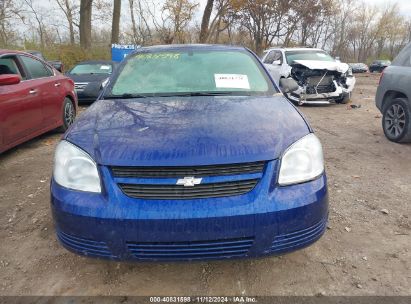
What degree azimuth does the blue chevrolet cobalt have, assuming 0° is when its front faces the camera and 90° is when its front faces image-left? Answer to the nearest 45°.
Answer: approximately 0°

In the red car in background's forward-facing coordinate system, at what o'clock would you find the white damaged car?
The white damaged car is roughly at 7 o'clock from the red car in background.

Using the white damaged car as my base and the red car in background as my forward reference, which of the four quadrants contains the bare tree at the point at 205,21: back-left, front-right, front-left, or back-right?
back-right

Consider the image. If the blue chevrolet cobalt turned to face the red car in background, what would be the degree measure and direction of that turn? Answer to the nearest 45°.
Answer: approximately 135° to its right

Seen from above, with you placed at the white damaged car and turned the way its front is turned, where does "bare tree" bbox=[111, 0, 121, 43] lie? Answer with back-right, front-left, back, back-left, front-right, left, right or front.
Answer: back

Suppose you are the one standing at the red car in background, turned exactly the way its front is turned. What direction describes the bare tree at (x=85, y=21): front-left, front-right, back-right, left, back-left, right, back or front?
back-right

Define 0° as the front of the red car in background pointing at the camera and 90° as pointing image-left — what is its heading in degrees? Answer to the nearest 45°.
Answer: approximately 45°

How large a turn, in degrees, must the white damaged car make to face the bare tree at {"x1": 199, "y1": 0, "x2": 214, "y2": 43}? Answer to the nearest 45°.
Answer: approximately 180°

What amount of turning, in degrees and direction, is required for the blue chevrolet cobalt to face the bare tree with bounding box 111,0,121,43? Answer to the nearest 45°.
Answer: approximately 180°
